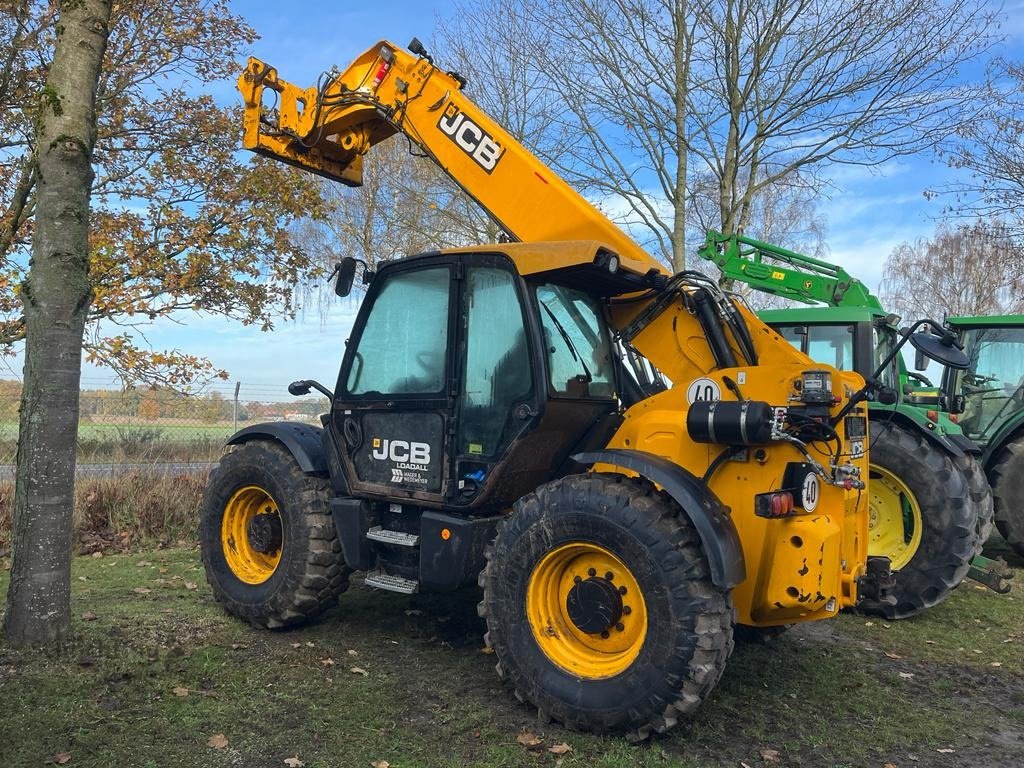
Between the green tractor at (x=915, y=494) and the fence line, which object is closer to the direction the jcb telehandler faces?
the fence line

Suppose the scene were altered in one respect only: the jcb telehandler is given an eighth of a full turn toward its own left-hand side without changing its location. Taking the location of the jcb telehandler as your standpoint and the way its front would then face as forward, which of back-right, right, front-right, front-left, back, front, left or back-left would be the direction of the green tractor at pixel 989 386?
back-right

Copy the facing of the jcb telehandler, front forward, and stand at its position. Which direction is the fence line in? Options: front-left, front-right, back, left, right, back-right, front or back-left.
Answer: front

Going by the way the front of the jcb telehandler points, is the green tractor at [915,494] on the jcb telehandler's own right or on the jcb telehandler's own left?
on the jcb telehandler's own right

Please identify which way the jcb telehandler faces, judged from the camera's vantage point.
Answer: facing away from the viewer and to the left of the viewer
